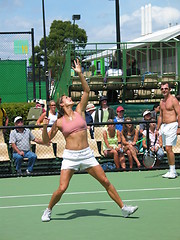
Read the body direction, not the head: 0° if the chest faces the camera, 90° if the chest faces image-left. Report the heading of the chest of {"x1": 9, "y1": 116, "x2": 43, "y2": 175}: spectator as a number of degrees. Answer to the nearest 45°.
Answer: approximately 0°

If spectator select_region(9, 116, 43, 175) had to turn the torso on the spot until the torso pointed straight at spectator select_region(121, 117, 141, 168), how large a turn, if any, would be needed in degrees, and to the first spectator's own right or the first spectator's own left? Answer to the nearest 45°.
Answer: approximately 90° to the first spectator's own left

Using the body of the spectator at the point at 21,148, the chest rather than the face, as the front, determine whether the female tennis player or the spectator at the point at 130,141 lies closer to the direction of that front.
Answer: the female tennis player

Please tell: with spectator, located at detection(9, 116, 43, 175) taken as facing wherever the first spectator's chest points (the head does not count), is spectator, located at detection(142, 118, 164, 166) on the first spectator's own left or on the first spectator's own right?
on the first spectator's own left

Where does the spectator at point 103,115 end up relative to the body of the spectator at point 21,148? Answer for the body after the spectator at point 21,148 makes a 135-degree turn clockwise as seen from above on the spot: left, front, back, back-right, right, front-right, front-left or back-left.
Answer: right

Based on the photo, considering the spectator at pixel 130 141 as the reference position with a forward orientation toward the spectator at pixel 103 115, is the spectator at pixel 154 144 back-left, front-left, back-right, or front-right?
back-right

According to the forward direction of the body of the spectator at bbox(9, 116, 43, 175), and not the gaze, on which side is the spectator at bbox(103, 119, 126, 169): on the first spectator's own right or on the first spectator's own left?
on the first spectator's own left

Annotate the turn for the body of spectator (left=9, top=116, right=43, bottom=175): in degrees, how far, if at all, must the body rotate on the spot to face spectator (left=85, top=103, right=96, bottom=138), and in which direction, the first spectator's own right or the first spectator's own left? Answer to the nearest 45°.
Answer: approximately 135° to the first spectator's own left

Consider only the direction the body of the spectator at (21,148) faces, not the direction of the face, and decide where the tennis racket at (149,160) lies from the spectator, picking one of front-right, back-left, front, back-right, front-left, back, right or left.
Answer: left

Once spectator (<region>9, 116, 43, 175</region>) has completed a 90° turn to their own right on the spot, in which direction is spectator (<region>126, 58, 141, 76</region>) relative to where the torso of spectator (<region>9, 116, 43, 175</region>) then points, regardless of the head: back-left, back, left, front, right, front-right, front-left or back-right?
back-right

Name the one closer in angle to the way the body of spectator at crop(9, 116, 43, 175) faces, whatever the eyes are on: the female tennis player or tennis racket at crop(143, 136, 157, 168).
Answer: the female tennis player
